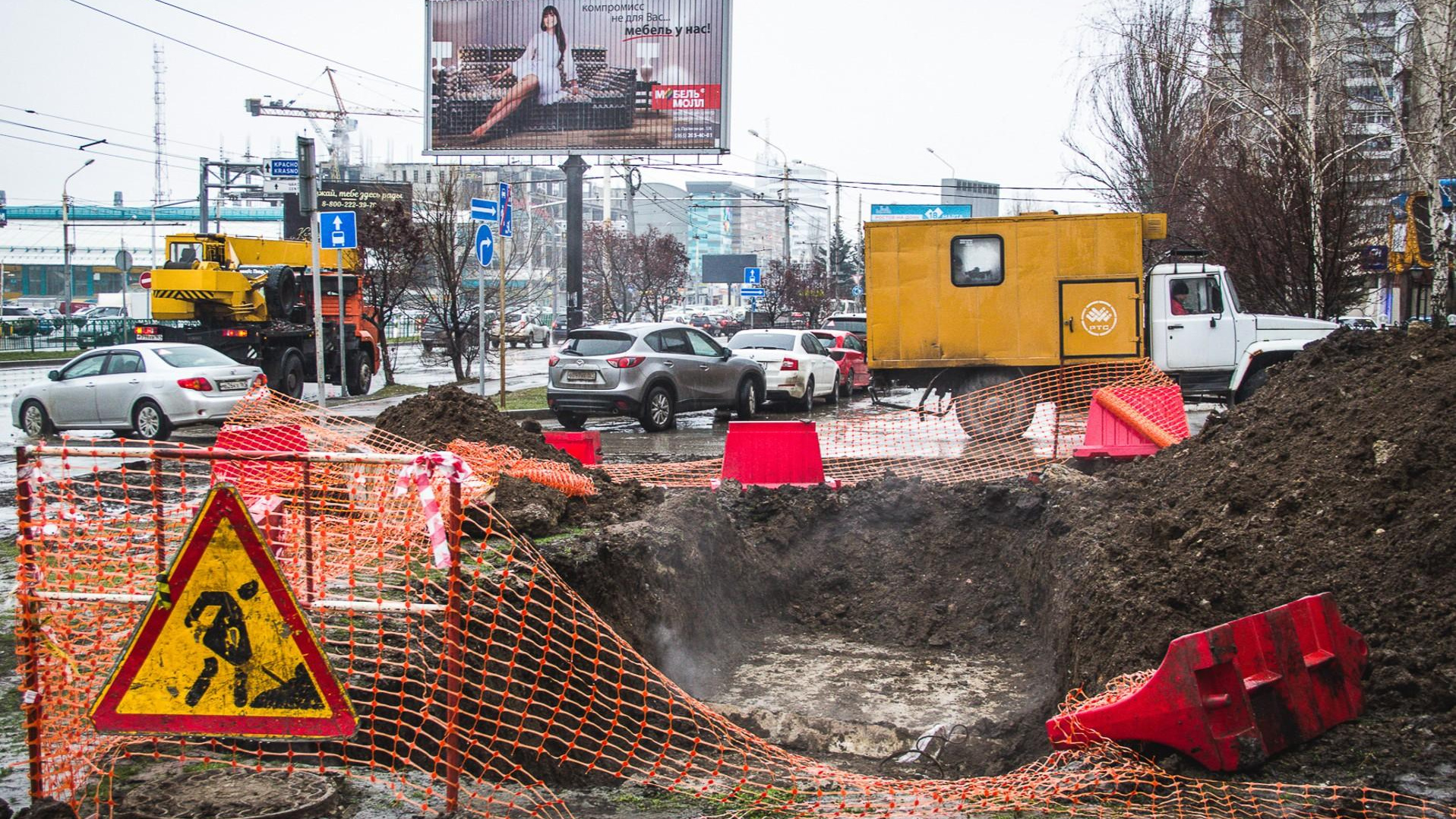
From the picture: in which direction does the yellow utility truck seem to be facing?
to the viewer's right

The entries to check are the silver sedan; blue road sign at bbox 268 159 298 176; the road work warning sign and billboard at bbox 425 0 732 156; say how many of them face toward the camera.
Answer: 3

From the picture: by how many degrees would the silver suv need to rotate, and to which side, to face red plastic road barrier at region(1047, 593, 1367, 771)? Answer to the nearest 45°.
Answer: approximately 135° to its right

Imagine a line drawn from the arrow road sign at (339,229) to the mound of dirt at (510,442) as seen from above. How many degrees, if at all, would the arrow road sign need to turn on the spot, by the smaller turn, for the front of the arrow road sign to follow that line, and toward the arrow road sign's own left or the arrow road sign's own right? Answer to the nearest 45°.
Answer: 0° — it already faces it

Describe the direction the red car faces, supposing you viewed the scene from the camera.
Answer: facing away from the viewer and to the right of the viewer

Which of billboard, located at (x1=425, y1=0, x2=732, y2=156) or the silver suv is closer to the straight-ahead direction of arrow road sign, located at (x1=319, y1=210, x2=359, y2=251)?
the silver suv

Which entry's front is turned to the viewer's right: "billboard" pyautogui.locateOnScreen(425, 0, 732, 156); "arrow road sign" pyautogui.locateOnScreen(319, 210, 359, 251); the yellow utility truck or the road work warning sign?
the yellow utility truck

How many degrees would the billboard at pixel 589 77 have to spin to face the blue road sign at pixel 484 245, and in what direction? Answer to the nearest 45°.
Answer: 0° — it already faces it

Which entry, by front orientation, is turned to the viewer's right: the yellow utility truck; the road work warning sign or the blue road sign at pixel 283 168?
the yellow utility truck

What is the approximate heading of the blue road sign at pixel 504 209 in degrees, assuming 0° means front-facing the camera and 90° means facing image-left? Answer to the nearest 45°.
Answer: approximately 315°

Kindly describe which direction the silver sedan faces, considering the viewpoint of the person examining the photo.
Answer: facing away from the viewer and to the left of the viewer

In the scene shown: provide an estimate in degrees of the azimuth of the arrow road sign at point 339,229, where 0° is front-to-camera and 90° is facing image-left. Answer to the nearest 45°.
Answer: approximately 0°
